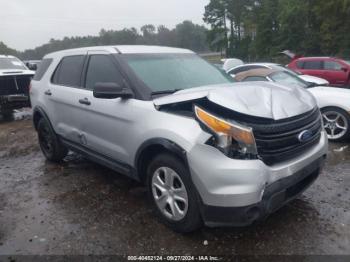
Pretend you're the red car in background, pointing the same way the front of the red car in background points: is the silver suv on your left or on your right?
on your right

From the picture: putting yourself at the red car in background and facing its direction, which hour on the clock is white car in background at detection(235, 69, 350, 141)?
The white car in background is roughly at 3 o'clock from the red car in background.

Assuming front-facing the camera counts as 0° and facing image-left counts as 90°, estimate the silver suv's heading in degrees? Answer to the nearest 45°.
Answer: approximately 315°

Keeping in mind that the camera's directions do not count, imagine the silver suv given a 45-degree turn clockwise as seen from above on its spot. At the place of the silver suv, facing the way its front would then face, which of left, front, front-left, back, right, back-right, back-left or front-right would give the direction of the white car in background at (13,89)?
back-right

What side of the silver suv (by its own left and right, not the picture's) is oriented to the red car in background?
left

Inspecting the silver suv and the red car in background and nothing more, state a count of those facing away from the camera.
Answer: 0

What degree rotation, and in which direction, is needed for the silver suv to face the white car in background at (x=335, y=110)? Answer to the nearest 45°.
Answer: approximately 90° to its left
